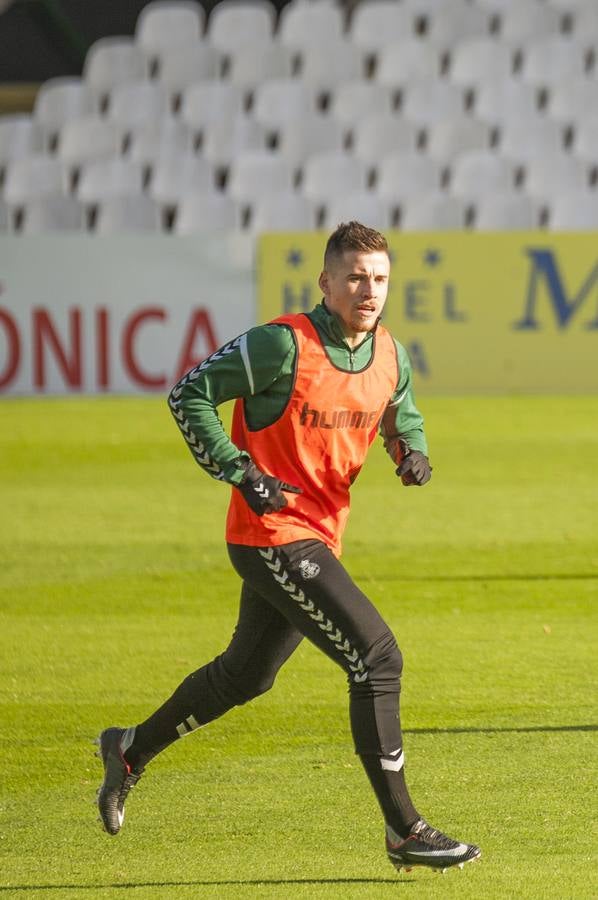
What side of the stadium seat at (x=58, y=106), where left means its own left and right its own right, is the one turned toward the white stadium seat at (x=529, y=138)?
left

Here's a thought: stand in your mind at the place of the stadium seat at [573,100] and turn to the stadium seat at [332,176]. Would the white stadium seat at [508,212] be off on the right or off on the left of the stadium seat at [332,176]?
left

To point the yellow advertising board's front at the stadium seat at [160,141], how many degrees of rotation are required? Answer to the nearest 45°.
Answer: approximately 135° to its right

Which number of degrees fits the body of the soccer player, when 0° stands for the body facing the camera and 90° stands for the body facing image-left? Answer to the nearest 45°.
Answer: approximately 315°

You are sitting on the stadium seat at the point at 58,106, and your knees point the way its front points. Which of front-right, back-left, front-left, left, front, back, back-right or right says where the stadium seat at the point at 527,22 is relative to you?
left

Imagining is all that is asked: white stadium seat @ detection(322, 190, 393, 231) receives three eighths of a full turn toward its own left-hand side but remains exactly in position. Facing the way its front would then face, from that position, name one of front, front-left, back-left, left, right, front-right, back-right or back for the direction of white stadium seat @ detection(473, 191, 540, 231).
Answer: front-right

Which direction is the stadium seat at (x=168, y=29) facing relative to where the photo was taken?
toward the camera

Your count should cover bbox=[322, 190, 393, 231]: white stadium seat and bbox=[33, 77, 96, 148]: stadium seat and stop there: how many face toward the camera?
2

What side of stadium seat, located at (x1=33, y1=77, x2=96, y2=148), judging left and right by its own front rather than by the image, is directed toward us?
front

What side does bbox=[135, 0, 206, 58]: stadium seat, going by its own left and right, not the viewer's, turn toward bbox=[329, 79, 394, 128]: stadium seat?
left

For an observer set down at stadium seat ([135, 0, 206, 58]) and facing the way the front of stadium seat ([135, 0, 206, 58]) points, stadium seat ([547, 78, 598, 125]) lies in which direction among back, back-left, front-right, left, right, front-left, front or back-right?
left

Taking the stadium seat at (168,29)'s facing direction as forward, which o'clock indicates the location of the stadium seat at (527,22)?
the stadium seat at (527,22) is roughly at 9 o'clock from the stadium seat at (168,29).

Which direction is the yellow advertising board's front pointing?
toward the camera

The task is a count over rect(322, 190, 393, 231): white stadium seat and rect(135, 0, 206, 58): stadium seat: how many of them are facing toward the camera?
2

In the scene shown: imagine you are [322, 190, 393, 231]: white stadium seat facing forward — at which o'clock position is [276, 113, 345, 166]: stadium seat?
The stadium seat is roughly at 5 o'clock from the white stadium seat.
